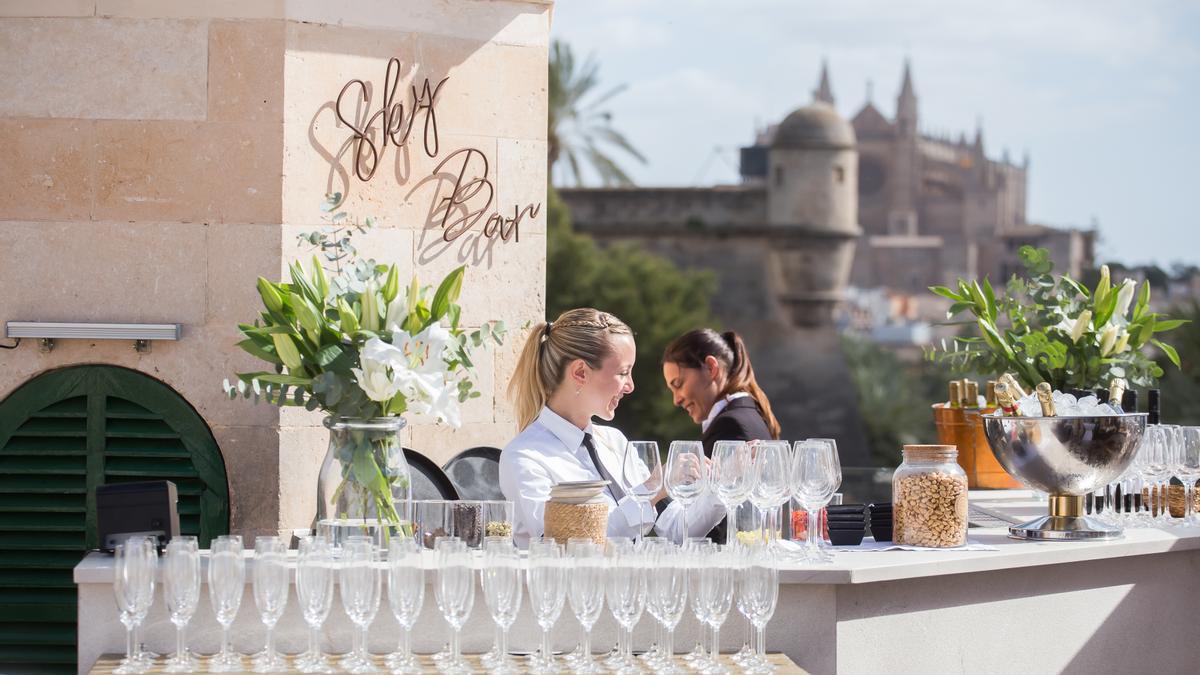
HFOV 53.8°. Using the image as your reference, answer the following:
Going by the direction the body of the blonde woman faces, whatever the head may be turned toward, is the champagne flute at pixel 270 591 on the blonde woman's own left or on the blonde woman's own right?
on the blonde woman's own right

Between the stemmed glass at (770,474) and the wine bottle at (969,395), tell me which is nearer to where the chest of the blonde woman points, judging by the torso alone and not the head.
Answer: the stemmed glass

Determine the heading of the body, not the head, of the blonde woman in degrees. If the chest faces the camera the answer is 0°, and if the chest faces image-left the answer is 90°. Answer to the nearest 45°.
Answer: approximately 315°

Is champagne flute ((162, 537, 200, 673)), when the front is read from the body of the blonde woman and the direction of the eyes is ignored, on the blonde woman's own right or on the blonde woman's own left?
on the blonde woman's own right

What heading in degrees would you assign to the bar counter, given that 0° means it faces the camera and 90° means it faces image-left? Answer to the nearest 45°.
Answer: approximately 0°

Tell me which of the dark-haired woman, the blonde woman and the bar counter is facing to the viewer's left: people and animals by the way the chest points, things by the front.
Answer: the dark-haired woman

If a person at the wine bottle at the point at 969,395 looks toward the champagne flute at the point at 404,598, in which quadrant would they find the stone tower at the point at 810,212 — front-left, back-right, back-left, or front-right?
back-right

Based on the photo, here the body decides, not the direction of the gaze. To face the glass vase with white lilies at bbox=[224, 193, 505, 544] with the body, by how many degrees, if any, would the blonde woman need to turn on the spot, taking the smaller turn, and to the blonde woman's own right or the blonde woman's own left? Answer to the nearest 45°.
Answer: approximately 90° to the blonde woman's own right

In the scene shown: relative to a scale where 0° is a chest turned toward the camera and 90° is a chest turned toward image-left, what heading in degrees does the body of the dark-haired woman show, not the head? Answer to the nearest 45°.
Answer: approximately 90°

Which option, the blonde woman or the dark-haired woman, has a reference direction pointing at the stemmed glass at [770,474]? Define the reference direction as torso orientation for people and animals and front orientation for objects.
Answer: the blonde woman

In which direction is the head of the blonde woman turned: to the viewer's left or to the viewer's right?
to the viewer's right
